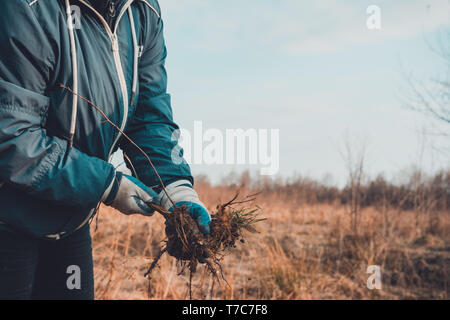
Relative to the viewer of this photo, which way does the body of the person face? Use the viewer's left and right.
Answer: facing the viewer and to the right of the viewer
